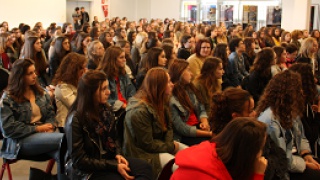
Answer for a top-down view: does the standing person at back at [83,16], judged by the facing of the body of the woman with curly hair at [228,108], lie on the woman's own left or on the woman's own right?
on the woman's own left

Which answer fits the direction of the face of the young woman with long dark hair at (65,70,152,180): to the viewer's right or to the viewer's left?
to the viewer's right

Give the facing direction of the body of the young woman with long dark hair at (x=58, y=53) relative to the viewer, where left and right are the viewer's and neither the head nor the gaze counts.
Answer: facing to the right of the viewer

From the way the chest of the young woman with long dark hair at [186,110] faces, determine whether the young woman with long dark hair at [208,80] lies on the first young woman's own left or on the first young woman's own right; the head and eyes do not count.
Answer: on the first young woman's own left

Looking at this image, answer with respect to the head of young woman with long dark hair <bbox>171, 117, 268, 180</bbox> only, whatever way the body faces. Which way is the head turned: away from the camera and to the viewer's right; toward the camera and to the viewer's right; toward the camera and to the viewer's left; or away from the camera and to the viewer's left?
away from the camera and to the viewer's right

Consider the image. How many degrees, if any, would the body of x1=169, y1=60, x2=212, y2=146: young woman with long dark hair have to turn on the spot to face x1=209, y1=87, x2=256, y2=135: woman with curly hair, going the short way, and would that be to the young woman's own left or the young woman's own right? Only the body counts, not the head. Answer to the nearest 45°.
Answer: approximately 45° to the young woman's own right

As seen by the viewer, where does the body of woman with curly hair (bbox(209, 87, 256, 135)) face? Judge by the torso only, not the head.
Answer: to the viewer's right

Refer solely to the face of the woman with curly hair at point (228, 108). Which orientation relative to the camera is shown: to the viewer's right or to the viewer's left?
to the viewer's right
